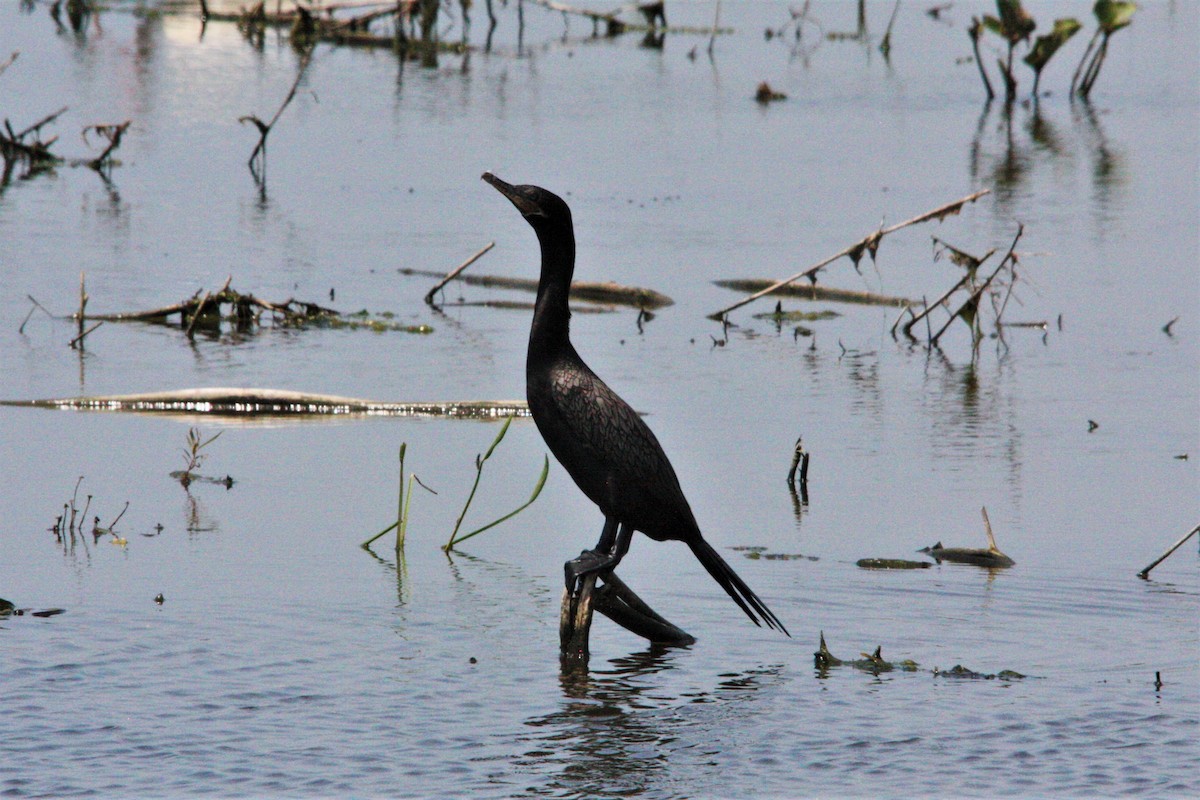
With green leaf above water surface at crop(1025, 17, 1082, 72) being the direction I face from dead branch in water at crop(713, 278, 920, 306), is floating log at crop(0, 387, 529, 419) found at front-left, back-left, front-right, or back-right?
back-left

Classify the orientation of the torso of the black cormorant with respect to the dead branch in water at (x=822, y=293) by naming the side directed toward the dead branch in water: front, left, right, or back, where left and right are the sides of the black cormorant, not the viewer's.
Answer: right

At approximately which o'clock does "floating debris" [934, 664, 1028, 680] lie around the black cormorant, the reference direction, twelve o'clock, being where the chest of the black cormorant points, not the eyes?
The floating debris is roughly at 6 o'clock from the black cormorant.

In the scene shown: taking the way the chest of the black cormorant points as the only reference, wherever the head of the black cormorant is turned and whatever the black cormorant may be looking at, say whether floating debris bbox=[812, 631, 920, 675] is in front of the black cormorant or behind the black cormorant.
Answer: behind

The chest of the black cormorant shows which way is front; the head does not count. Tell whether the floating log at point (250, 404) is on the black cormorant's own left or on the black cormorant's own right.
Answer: on the black cormorant's own right

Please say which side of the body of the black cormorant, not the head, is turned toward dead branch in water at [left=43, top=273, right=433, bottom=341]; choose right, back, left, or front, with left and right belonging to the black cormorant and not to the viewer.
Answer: right

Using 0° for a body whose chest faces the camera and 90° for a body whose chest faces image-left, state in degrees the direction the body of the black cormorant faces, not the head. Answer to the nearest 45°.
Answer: approximately 90°

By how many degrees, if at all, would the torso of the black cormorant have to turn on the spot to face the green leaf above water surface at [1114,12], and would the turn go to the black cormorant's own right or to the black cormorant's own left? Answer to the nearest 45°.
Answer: approximately 90° to the black cormorant's own right

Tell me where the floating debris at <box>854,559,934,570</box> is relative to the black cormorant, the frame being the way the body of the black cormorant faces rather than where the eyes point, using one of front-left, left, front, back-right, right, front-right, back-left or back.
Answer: back-right

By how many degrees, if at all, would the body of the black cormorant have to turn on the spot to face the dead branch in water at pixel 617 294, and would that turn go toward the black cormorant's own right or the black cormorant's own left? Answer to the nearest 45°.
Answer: approximately 90° to the black cormorant's own right
